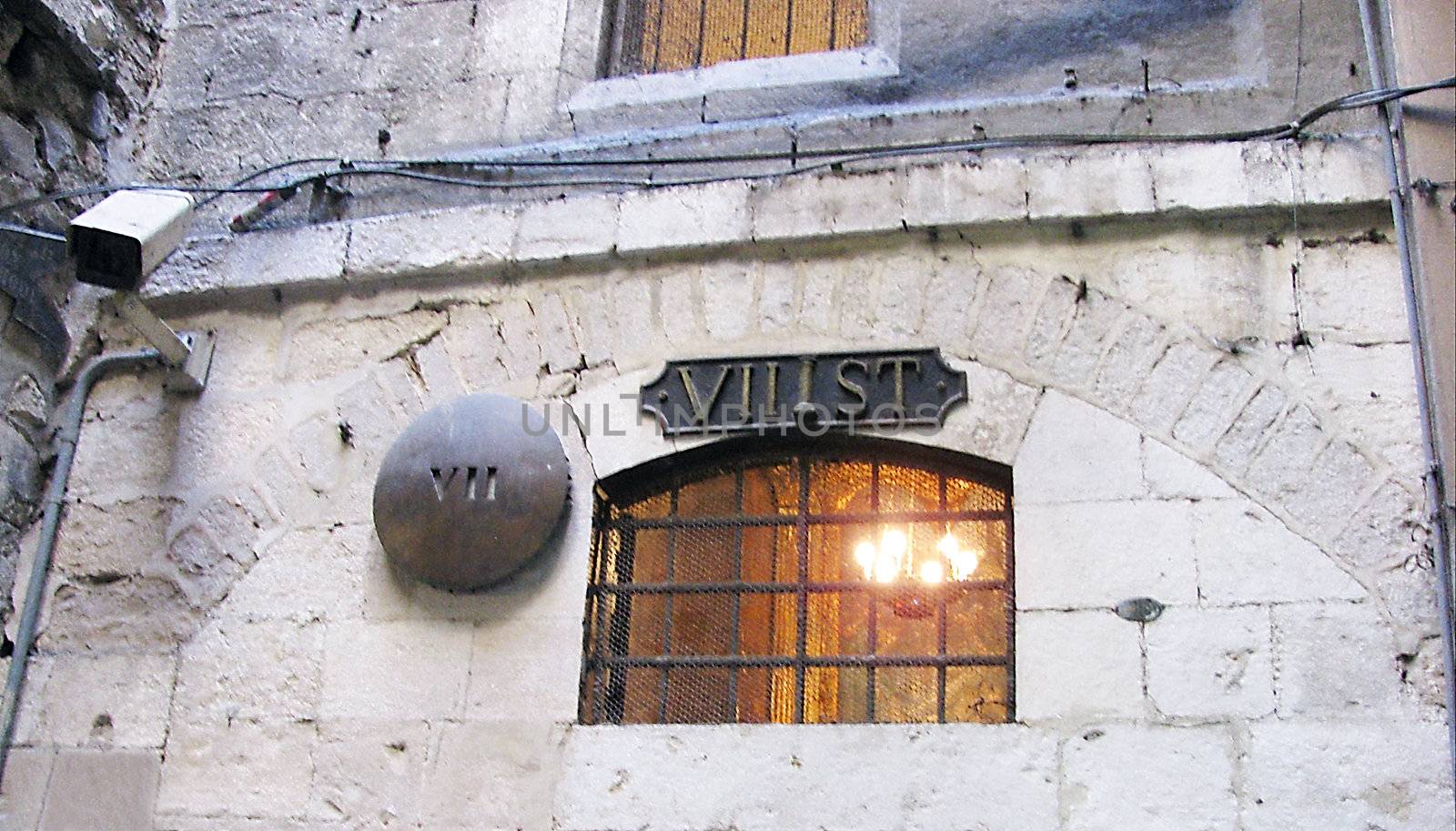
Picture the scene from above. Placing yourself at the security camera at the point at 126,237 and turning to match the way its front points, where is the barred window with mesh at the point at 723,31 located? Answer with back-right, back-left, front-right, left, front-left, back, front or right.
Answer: back-left

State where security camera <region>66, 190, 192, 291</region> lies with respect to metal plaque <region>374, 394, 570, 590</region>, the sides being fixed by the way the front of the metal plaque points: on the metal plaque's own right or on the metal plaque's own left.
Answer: on the metal plaque's own right

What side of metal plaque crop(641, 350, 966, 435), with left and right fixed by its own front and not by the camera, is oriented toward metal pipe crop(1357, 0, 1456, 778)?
left

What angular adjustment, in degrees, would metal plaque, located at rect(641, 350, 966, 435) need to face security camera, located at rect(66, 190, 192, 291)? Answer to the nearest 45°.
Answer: approximately 90° to its right

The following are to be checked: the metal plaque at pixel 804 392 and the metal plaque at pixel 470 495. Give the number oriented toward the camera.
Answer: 2

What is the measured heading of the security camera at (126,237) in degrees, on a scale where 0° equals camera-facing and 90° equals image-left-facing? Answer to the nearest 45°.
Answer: approximately 45°

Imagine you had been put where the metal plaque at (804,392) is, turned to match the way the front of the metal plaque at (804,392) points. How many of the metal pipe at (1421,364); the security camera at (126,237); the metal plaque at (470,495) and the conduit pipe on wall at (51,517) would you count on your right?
3

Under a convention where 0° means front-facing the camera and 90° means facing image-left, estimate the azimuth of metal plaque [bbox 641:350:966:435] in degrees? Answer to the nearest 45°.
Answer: approximately 0°

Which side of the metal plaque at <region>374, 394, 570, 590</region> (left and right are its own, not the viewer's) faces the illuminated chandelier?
left

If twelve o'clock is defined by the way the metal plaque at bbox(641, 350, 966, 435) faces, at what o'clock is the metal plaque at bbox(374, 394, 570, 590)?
the metal plaque at bbox(374, 394, 570, 590) is roughly at 3 o'clock from the metal plaque at bbox(641, 350, 966, 435).
